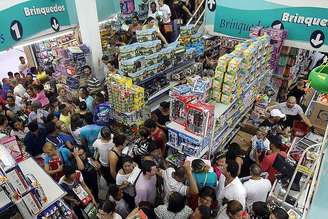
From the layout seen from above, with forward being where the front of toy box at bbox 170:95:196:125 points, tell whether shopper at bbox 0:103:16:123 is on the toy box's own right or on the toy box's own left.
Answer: on the toy box's own right

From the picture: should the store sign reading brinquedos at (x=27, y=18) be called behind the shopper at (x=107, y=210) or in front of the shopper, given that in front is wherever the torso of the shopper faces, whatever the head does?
in front

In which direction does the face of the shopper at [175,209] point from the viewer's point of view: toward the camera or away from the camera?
away from the camera

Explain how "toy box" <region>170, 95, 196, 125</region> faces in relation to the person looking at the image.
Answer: facing the viewer and to the left of the viewer

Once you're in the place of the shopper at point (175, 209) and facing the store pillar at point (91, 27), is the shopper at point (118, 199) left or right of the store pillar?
left

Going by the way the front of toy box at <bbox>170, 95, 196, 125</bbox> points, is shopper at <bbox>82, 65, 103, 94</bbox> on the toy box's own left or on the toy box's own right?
on the toy box's own right

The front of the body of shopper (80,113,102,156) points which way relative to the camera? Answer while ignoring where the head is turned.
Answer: away from the camera

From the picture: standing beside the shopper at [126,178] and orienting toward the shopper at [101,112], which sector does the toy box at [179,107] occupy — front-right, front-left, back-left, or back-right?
front-right

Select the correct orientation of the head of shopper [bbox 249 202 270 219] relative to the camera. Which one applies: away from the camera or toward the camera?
away from the camera
